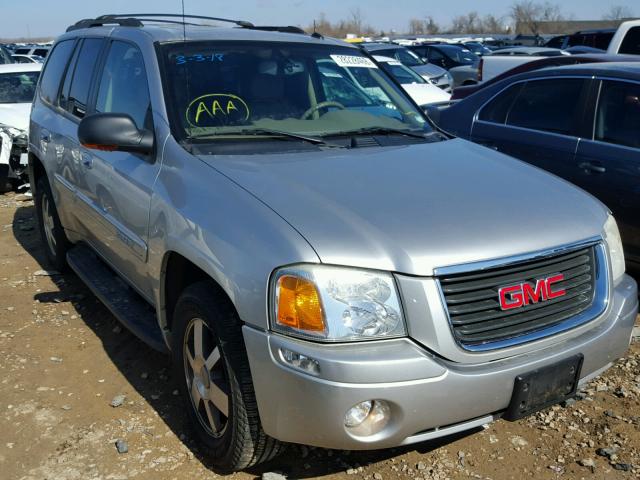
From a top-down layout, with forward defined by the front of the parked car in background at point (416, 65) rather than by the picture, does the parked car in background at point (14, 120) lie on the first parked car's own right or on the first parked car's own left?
on the first parked car's own right

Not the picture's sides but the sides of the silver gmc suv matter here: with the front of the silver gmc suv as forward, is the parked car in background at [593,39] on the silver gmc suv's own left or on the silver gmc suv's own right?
on the silver gmc suv's own left

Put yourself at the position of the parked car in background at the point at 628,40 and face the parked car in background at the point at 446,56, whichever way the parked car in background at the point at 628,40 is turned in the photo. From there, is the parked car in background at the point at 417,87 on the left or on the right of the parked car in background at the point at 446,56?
left

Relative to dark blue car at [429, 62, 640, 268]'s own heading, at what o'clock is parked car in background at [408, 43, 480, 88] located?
The parked car in background is roughly at 7 o'clock from the dark blue car.

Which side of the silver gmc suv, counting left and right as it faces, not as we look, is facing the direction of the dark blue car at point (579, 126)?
left

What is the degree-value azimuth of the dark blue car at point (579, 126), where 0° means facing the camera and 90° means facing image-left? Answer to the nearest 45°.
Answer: approximately 315°
